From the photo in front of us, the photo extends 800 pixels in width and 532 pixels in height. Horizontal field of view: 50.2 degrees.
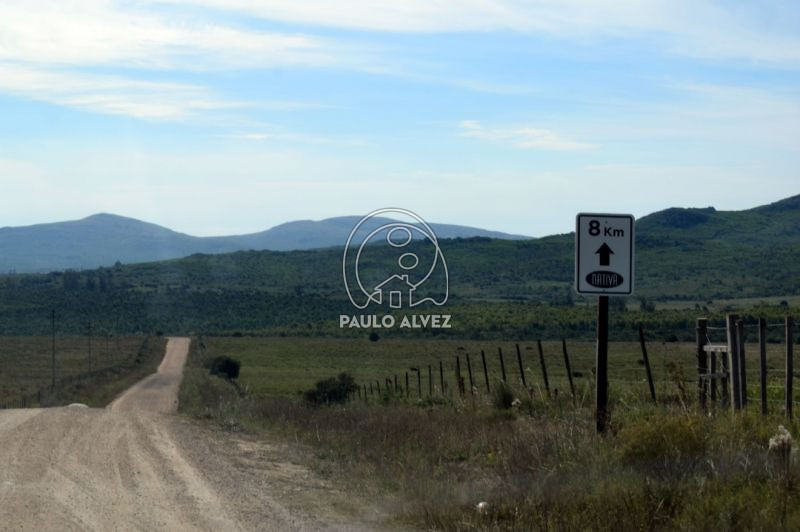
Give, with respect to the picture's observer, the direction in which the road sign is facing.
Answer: facing the viewer

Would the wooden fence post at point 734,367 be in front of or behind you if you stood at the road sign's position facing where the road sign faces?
behind

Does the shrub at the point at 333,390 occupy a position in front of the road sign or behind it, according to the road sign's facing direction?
behind

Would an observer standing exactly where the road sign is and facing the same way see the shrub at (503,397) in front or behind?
behind

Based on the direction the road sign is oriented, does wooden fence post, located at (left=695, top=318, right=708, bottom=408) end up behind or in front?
behind
